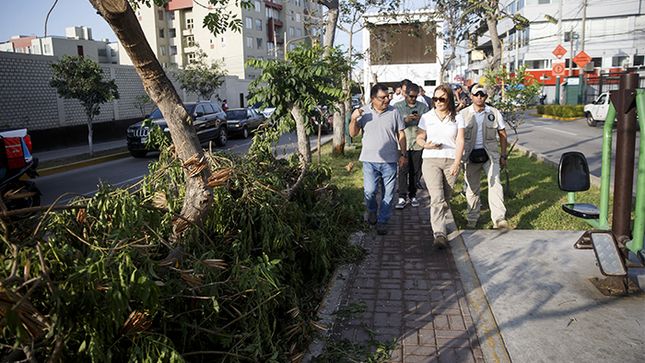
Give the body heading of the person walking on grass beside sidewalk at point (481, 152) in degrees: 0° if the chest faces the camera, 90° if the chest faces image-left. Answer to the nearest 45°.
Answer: approximately 0°

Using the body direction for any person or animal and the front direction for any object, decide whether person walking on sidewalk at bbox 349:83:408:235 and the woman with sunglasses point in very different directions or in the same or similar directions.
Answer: same or similar directions

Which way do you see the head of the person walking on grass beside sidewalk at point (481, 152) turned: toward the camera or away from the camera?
toward the camera

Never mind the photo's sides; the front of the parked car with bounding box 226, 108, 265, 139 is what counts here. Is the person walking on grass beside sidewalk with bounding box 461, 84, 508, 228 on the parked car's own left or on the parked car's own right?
on the parked car's own left

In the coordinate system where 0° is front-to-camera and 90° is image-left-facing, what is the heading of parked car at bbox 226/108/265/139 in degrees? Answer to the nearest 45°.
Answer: approximately 45°

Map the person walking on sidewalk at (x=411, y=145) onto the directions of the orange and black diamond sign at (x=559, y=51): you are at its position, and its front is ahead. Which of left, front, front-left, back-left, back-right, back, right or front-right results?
front

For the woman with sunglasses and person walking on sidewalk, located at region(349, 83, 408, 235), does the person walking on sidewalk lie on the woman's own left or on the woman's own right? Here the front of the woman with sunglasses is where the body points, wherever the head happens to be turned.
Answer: on the woman's own right

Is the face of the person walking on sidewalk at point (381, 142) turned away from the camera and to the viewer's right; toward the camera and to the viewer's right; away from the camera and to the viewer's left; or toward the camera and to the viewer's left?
toward the camera and to the viewer's right

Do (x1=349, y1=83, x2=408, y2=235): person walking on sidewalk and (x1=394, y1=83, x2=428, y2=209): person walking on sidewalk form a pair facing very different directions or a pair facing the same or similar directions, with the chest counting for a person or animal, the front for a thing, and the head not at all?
same or similar directions

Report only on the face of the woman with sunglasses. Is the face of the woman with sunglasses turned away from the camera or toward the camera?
toward the camera

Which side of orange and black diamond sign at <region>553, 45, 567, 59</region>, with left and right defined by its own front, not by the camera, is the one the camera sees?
front

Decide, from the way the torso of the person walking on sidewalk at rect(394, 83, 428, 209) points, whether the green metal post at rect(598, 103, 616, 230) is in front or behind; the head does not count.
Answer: in front
